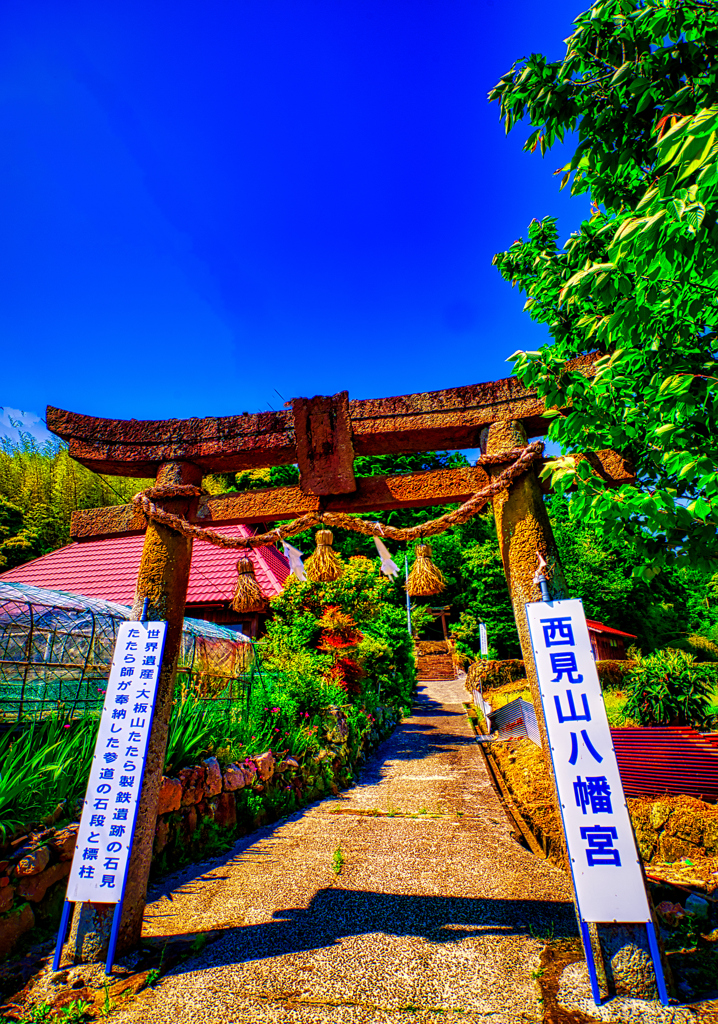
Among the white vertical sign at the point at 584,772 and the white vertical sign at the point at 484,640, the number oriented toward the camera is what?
2

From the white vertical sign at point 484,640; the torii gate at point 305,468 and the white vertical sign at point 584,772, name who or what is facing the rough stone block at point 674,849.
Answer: the white vertical sign at point 484,640

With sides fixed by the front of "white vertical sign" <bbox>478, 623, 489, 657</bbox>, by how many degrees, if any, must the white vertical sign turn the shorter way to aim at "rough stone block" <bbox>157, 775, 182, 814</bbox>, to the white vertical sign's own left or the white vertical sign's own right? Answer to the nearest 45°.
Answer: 0° — it already faces it

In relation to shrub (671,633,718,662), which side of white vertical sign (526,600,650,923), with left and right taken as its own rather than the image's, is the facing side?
back

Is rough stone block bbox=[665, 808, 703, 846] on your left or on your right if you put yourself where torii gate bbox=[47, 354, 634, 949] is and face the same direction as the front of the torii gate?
on your left

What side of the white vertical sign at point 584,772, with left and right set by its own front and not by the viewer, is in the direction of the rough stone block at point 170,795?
right

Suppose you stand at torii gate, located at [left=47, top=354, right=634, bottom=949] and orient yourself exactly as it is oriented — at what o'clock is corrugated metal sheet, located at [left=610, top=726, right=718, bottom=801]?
The corrugated metal sheet is roughly at 8 o'clock from the torii gate.

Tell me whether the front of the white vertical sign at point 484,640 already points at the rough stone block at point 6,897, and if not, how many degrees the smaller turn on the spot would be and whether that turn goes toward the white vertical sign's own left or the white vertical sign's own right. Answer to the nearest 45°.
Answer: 0° — it already faces it

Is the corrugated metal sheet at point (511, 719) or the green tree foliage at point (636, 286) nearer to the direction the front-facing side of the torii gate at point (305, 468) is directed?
the green tree foliage

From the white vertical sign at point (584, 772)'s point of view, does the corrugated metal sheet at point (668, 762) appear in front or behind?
behind

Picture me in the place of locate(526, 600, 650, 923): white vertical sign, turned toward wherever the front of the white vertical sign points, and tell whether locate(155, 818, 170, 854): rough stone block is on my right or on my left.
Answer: on my right

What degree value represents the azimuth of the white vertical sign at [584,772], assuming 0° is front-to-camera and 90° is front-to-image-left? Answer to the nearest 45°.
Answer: approximately 0°

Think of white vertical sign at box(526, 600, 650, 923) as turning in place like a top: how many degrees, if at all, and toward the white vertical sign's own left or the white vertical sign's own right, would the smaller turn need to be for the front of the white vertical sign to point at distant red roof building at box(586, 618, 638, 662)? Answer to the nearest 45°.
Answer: approximately 180°
